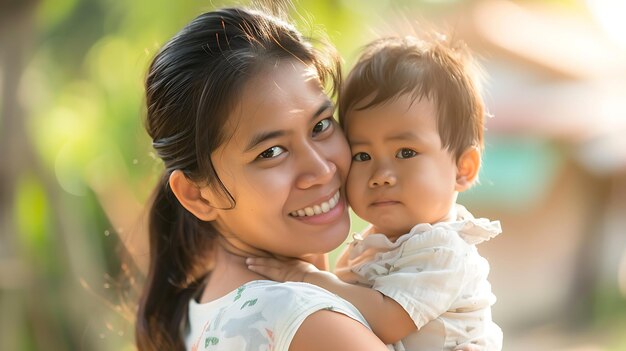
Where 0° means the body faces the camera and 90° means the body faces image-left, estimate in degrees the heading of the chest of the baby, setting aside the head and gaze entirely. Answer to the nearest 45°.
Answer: approximately 45°

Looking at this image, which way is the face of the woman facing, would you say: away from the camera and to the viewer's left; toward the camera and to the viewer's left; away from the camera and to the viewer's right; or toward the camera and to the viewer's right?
toward the camera and to the viewer's right
